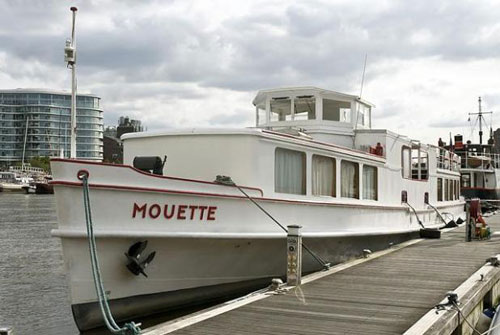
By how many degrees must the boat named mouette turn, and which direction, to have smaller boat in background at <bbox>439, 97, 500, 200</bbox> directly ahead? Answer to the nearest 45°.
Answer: approximately 180°
